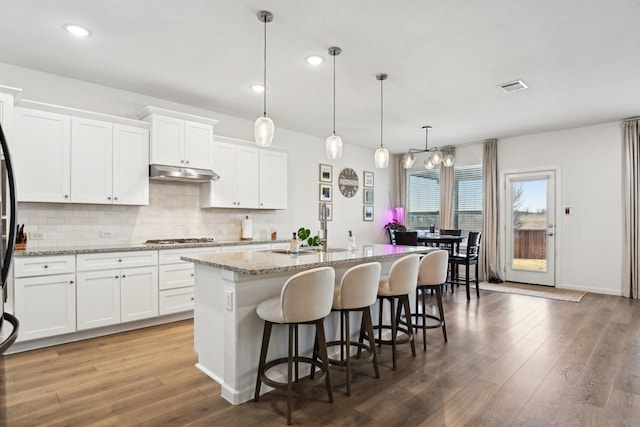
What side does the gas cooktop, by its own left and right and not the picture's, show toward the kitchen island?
front

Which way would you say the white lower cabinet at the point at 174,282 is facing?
toward the camera

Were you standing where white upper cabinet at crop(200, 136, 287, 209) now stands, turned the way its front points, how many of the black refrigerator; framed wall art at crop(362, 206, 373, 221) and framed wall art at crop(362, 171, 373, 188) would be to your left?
2

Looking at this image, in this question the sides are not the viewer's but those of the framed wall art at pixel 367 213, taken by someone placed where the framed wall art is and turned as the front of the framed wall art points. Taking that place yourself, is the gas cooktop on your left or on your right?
on your right

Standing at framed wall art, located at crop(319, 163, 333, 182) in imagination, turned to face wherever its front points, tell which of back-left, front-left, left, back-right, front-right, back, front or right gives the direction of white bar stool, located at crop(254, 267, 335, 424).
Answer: front-right

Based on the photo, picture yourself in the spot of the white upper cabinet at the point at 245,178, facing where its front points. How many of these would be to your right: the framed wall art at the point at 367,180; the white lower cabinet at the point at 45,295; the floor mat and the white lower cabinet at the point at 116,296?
2

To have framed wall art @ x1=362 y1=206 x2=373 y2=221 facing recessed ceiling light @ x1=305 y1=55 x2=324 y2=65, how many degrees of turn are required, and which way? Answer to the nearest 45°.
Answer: approximately 45° to its right

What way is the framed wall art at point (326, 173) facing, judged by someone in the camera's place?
facing the viewer and to the right of the viewer

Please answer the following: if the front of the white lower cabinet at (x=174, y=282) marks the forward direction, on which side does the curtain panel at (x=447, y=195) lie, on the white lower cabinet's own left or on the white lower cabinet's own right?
on the white lower cabinet's own left

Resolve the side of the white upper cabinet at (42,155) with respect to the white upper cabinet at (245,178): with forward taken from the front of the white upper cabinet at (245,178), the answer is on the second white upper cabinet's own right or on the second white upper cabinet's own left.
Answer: on the second white upper cabinet's own right

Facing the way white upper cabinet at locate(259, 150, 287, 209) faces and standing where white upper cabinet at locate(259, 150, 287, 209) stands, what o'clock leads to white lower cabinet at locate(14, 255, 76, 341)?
The white lower cabinet is roughly at 3 o'clock from the white upper cabinet.

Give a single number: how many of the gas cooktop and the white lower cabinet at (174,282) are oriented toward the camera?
2

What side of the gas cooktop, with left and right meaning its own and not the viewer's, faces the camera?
front

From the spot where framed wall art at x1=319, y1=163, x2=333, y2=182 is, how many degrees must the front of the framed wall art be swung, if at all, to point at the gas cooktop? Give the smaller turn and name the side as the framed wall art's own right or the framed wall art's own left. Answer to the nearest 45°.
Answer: approximately 90° to the framed wall art's own right
